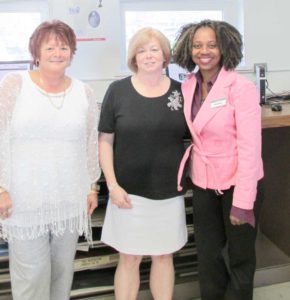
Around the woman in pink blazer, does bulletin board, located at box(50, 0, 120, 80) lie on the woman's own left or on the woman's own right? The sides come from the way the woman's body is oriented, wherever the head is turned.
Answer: on the woman's own right

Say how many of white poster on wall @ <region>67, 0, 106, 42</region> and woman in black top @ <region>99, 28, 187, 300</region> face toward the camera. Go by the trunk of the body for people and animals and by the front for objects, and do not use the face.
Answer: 2

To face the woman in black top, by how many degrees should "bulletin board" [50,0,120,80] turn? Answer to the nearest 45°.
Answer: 0° — it already faces them

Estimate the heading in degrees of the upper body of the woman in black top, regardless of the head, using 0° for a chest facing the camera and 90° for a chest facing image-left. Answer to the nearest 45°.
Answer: approximately 0°

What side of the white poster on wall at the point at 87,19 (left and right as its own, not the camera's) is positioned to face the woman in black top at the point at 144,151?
front

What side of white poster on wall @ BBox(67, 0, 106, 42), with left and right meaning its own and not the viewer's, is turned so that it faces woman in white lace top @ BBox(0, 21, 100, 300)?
front
